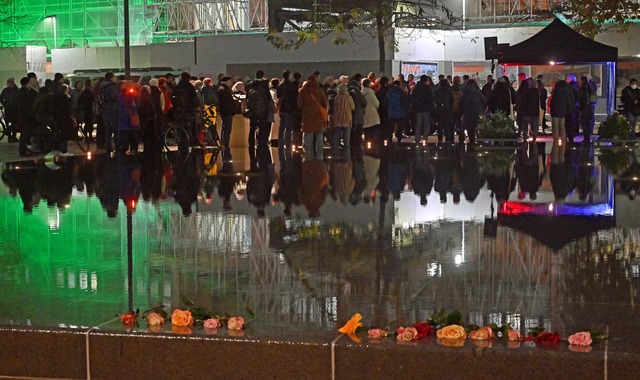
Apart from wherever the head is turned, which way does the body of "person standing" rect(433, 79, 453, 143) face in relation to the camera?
away from the camera

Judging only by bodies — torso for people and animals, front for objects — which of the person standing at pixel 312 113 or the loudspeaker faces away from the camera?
the person standing

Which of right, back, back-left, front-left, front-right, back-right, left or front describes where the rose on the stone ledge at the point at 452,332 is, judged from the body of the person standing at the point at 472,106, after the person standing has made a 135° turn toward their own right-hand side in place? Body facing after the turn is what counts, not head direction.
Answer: front-right

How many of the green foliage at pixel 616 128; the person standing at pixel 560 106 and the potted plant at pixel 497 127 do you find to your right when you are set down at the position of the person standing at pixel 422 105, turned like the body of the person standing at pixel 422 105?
3

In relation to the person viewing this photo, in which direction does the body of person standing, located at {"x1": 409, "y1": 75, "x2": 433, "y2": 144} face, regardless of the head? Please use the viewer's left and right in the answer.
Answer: facing away from the viewer

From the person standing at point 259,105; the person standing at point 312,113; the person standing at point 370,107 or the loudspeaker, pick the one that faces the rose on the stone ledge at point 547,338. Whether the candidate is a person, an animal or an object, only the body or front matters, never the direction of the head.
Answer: the loudspeaker

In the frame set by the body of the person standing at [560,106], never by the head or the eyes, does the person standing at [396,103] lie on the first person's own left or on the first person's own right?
on the first person's own left

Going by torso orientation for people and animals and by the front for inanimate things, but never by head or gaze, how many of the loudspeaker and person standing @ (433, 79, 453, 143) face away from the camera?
1

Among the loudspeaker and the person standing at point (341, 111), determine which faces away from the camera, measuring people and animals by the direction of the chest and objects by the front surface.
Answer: the person standing

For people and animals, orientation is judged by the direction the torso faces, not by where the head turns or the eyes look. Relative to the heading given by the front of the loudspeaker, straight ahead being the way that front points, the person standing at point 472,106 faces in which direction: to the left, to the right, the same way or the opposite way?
the opposite way

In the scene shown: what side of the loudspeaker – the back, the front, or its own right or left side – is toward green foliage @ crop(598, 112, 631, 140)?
left

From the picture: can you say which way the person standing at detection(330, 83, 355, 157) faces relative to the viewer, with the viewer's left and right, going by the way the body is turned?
facing away from the viewer

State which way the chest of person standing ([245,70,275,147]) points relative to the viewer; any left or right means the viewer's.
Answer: facing away from the viewer
